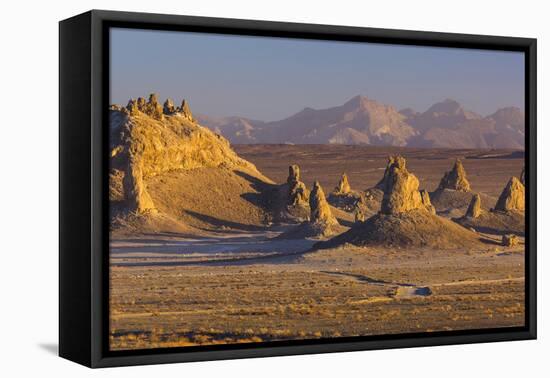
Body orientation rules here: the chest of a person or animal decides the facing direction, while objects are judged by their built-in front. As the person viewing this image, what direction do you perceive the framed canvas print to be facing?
facing the viewer and to the right of the viewer
